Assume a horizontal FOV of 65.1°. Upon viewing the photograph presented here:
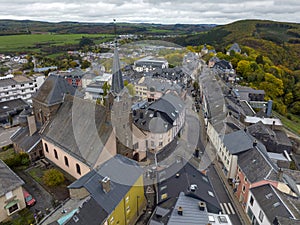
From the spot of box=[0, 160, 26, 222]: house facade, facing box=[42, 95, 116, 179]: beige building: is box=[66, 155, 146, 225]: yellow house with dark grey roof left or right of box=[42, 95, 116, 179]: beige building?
right

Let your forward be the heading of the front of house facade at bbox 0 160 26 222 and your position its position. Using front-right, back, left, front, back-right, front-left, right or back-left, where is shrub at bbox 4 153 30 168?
back-left

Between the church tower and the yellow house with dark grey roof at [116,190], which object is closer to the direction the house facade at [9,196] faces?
the yellow house with dark grey roof

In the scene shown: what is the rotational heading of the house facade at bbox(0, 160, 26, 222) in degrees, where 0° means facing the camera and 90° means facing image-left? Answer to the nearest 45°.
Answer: approximately 315°

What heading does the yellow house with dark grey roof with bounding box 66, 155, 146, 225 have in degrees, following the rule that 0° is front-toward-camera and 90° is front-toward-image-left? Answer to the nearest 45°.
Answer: approximately 315°
